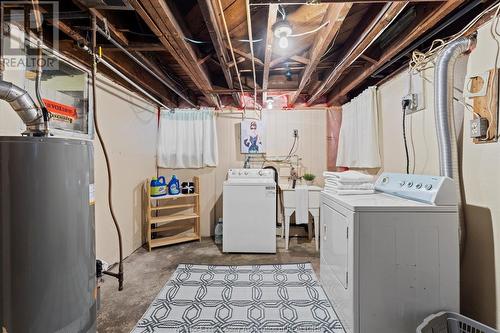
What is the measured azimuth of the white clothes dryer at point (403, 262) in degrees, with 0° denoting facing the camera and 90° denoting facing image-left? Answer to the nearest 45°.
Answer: approximately 45°

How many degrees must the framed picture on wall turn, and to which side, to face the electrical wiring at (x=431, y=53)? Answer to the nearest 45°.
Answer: approximately 45° to its left

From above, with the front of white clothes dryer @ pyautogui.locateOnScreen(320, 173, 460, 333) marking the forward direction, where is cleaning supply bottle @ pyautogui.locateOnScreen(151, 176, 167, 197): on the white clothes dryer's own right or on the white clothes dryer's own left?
on the white clothes dryer's own right

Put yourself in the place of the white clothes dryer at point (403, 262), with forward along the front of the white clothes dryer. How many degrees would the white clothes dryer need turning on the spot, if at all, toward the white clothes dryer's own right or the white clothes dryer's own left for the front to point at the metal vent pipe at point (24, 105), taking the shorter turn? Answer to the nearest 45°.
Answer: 0° — it already faces it

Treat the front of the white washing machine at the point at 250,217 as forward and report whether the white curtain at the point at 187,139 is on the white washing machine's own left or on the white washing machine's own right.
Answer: on the white washing machine's own right

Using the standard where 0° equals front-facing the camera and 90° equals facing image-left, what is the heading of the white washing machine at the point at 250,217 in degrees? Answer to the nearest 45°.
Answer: approximately 0°

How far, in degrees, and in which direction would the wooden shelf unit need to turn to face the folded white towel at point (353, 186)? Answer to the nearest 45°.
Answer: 0° — it already faces it

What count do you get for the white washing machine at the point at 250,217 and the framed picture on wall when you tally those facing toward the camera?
2
